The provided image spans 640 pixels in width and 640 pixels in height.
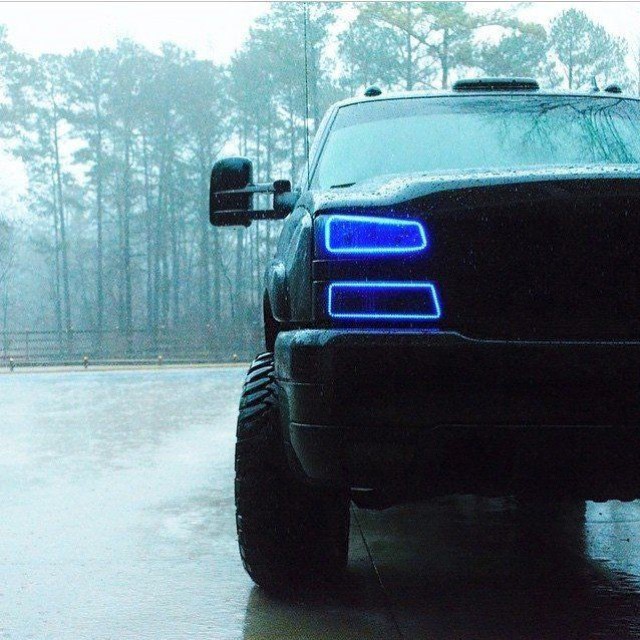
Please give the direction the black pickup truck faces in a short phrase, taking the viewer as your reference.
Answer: facing the viewer

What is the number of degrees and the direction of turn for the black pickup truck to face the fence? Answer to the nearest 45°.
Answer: approximately 180°
